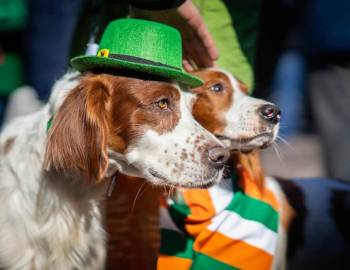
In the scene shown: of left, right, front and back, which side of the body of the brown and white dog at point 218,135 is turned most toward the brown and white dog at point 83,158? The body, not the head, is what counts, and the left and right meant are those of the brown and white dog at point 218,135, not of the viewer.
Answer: right

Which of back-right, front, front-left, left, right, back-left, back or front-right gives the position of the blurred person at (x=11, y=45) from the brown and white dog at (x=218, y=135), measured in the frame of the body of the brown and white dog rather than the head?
back

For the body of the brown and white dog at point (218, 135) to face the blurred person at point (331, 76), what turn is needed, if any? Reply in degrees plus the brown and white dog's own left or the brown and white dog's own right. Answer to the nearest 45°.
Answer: approximately 90° to the brown and white dog's own left

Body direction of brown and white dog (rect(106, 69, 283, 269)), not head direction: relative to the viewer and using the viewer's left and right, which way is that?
facing the viewer and to the right of the viewer

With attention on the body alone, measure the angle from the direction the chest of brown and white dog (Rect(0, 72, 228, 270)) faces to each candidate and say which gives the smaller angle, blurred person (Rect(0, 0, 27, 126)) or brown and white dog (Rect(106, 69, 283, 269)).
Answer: the brown and white dog

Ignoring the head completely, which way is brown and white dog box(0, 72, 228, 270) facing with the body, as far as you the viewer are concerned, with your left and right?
facing to the right of the viewer

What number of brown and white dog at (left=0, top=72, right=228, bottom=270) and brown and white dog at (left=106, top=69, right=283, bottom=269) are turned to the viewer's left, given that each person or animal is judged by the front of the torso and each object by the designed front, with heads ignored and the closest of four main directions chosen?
0
